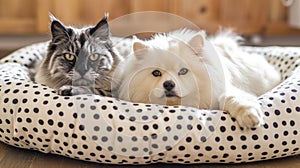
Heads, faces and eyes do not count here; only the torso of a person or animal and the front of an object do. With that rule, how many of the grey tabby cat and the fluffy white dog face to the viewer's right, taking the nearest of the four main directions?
0

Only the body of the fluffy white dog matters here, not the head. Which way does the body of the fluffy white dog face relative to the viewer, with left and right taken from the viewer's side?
facing the viewer and to the left of the viewer

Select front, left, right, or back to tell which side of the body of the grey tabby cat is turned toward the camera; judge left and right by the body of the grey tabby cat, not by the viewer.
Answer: front
